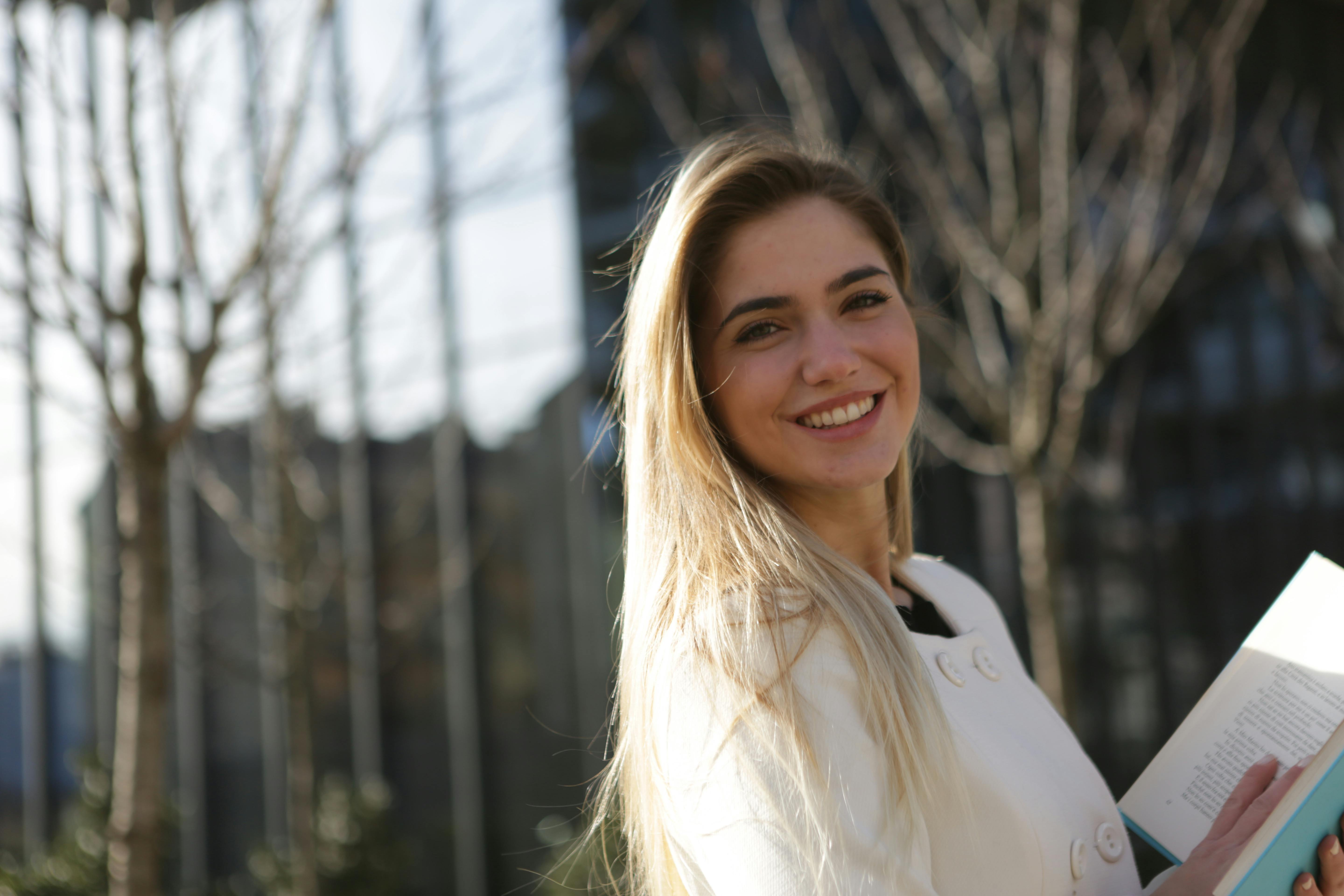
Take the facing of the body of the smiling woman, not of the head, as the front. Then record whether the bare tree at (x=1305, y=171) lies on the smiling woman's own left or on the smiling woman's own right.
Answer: on the smiling woman's own left

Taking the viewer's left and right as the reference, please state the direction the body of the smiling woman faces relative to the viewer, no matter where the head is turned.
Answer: facing the viewer and to the right of the viewer

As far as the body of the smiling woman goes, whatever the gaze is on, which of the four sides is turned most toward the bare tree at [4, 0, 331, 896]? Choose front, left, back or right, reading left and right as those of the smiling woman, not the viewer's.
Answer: back
